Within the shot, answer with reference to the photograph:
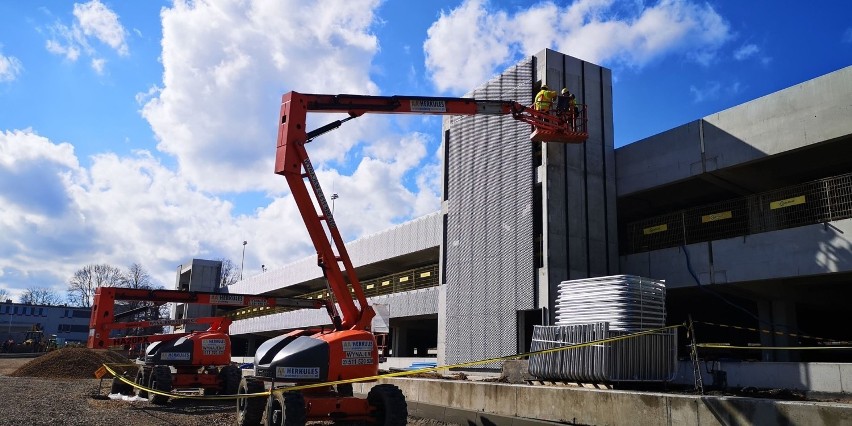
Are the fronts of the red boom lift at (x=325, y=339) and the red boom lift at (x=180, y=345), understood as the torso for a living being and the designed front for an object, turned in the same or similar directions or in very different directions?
same or similar directions

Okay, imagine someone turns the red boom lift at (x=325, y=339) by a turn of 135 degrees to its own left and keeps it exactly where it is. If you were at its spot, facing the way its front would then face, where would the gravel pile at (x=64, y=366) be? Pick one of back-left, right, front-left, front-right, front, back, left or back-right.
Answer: front

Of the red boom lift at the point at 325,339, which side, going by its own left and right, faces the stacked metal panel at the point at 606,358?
front

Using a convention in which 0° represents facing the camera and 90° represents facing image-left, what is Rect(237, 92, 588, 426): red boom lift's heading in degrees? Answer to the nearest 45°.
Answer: approximately 270°
